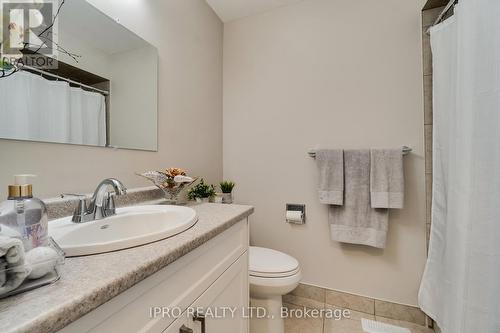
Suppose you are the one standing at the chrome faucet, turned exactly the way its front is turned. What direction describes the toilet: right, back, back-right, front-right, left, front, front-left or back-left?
front-left

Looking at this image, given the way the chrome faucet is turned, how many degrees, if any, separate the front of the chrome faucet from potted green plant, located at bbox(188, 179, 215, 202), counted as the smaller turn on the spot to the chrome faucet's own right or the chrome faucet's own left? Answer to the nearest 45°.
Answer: approximately 90° to the chrome faucet's own left

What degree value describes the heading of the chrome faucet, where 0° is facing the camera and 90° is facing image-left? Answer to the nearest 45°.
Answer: approximately 315°

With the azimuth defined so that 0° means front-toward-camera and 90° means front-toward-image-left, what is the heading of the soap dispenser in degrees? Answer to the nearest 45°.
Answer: approximately 315°

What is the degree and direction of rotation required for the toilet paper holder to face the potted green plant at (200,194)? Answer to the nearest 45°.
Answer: approximately 45° to its right

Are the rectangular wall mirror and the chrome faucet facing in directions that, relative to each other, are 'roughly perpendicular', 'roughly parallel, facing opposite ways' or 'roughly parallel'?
roughly parallel

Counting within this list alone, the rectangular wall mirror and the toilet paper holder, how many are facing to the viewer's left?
0

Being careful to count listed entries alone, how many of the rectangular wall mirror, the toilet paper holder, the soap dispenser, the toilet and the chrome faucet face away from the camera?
0

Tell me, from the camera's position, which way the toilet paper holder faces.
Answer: facing the viewer

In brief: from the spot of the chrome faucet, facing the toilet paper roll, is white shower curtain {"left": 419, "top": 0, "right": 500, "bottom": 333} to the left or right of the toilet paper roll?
right

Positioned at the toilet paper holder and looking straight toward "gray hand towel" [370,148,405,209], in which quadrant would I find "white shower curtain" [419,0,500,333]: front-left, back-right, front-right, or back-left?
front-right

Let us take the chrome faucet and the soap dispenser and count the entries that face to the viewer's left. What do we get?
0

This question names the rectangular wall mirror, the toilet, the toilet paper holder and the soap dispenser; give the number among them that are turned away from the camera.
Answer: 0

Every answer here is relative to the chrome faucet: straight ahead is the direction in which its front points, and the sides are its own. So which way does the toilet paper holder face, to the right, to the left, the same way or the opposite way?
to the right
